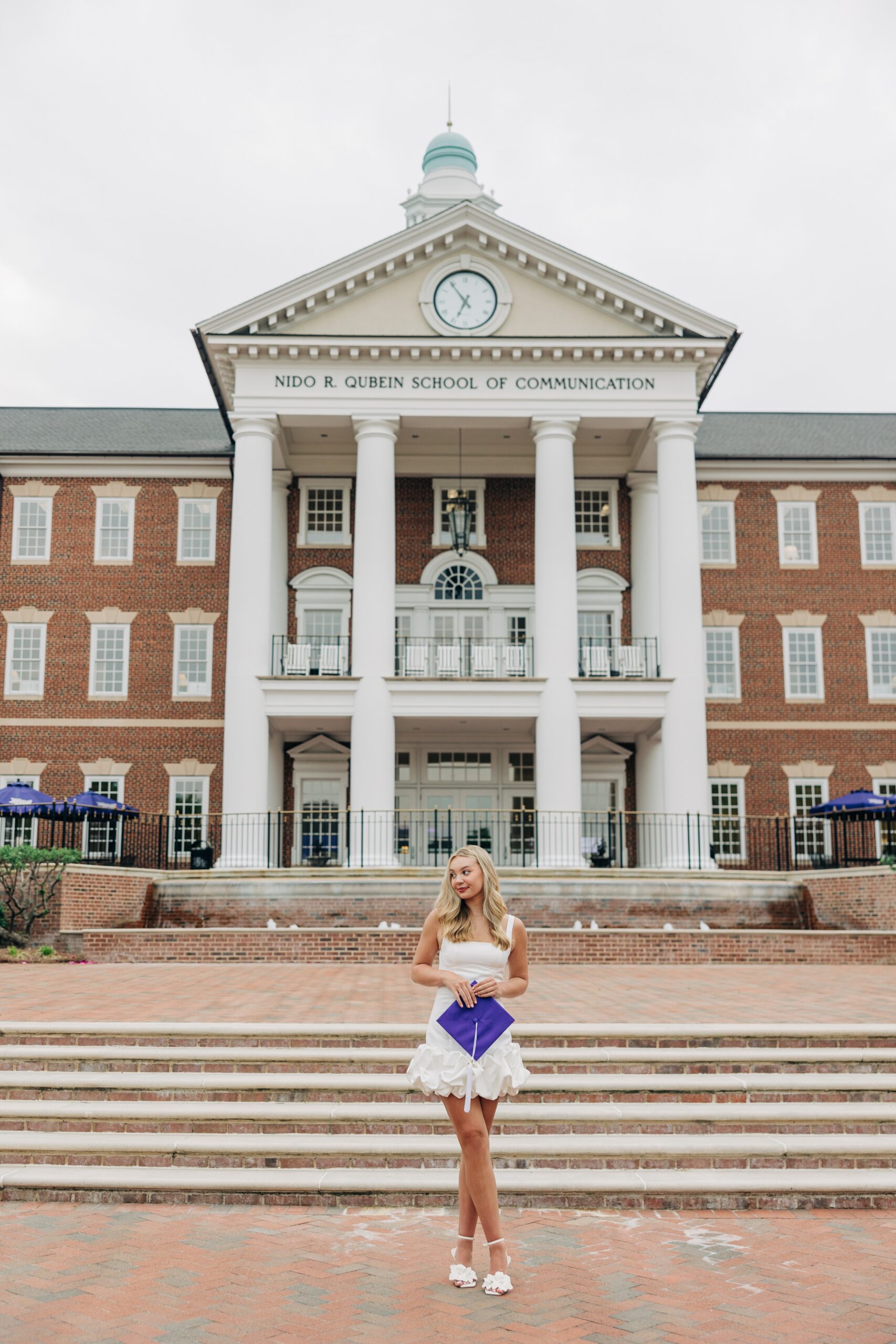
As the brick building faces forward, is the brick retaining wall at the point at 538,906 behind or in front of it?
in front

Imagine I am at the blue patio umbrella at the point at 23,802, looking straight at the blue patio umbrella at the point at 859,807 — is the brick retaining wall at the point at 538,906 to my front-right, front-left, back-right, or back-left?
front-right

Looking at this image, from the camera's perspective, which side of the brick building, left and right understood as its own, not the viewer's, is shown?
front

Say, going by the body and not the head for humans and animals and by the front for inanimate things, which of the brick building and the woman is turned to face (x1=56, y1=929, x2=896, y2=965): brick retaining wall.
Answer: the brick building

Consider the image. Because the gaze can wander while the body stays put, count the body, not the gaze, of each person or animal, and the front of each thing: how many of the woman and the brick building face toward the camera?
2

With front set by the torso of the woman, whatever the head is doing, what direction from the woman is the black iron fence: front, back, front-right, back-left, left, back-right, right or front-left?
back

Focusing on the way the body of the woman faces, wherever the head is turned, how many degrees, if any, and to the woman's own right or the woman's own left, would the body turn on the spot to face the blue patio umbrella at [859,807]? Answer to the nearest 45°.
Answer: approximately 180°

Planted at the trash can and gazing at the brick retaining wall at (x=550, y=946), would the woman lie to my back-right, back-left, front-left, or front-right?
front-right

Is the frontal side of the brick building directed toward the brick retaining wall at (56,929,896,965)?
yes

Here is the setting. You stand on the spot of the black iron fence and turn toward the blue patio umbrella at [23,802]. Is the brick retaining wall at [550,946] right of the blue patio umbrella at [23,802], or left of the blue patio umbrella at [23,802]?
left

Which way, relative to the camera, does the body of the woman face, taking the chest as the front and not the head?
toward the camera

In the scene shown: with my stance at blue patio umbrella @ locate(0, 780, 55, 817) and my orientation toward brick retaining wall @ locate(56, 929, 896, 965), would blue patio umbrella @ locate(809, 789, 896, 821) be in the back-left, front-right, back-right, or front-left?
front-left

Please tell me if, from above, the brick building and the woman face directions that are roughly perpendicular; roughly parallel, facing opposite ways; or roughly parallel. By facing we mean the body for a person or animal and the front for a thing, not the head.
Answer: roughly parallel
